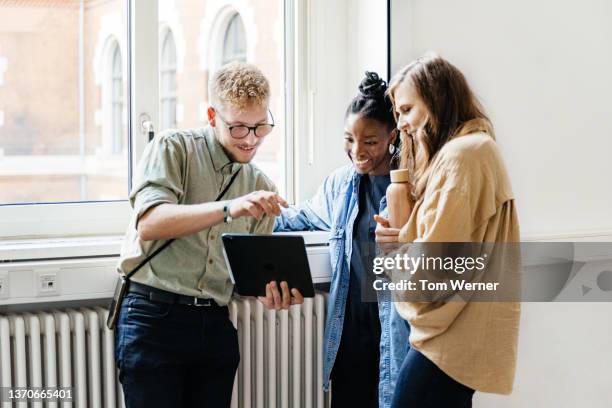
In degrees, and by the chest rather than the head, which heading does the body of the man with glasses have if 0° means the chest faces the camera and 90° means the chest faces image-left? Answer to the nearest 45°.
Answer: approximately 315°

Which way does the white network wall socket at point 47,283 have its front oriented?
toward the camera

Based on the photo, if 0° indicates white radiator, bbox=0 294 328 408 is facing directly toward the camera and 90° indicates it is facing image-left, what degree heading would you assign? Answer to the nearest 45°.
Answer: approximately 0°

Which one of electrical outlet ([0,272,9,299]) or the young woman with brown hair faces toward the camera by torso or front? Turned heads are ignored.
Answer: the electrical outlet

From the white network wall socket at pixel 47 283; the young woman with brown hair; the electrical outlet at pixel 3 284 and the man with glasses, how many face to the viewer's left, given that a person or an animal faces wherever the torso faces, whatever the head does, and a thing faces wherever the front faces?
1

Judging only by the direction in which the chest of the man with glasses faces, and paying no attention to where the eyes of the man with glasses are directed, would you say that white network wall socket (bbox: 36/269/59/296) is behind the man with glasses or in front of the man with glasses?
behind

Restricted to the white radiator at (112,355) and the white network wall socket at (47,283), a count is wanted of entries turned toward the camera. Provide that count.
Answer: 2

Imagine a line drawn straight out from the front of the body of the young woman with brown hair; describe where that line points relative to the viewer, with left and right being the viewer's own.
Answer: facing to the left of the viewer

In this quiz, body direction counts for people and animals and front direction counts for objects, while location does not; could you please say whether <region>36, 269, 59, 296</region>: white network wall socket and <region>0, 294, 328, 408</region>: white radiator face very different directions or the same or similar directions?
same or similar directions

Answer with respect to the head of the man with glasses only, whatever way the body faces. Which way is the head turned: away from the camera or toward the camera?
toward the camera

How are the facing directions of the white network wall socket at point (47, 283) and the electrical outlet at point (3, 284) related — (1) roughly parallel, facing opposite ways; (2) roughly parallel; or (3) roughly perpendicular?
roughly parallel

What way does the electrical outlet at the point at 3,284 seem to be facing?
toward the camera

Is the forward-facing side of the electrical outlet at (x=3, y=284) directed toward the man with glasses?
no

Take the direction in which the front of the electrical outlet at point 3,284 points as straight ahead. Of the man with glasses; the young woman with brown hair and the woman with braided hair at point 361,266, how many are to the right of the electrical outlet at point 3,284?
0

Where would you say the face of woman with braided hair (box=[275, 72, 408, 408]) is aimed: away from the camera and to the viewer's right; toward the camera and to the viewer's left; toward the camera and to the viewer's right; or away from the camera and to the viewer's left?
toward the camera and to the viewer's left

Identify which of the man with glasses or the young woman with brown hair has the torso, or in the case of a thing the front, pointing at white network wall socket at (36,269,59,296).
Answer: the young woman with brown hair

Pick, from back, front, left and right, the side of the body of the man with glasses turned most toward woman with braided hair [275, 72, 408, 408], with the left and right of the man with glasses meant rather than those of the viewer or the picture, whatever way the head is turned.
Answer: left

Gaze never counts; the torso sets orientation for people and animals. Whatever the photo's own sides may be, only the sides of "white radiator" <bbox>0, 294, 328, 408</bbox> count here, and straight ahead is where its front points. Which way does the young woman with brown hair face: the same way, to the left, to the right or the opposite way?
to the right
